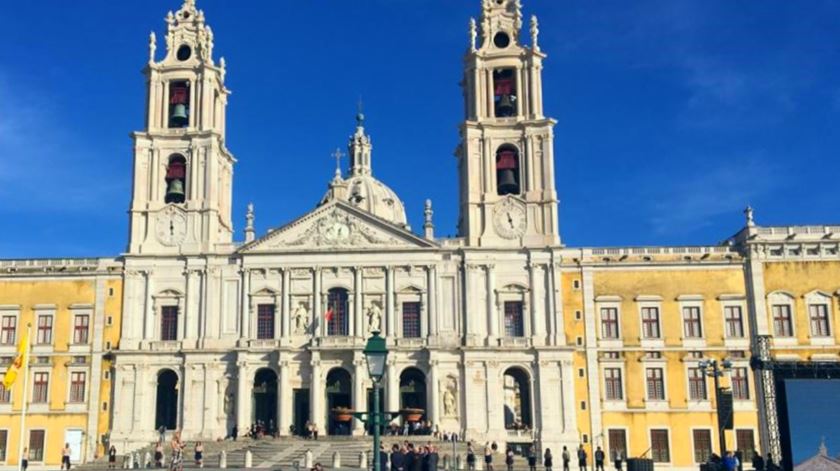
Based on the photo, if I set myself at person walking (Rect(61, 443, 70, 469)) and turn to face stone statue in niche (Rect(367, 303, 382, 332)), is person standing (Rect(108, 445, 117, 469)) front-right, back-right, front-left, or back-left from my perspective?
front-right

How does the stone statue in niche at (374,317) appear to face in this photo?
toward the camera

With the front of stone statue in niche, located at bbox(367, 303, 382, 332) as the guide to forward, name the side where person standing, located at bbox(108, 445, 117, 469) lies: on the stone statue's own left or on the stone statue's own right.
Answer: on the stone statue's own right

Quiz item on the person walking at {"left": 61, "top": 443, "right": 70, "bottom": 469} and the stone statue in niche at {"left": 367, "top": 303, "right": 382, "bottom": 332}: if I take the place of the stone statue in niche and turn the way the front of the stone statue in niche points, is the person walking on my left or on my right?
on my right

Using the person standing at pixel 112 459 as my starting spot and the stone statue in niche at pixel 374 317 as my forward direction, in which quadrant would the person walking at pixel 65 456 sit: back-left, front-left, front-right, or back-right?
back-left

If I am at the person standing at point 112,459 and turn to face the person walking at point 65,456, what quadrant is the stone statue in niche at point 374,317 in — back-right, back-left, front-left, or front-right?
back-right

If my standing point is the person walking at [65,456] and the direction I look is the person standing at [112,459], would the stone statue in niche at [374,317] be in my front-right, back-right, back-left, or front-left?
front-left
